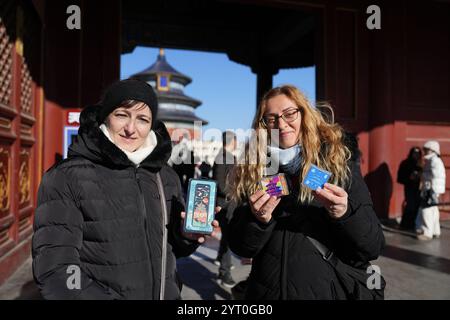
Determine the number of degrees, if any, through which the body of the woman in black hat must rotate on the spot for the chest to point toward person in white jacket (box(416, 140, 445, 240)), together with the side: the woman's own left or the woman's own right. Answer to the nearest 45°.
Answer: approximately 90° to the woman's own left

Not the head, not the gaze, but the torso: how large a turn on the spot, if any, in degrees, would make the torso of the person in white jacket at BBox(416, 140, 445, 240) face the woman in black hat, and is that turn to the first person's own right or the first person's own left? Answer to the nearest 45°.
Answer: approximately 90° to the first person's own left

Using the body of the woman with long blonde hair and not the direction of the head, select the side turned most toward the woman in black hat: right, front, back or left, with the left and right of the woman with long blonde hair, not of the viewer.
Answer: right

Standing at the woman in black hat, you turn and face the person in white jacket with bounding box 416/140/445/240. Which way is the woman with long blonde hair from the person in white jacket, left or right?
right

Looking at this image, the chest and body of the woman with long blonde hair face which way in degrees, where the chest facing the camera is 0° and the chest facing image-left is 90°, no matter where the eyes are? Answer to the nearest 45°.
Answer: approximately 0°

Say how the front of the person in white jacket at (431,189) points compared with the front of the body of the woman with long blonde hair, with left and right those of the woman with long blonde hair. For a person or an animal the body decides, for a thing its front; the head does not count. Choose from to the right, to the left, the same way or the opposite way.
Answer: to the right

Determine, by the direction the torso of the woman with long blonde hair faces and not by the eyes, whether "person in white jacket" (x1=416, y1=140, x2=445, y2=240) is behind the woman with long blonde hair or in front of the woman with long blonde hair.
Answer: behind

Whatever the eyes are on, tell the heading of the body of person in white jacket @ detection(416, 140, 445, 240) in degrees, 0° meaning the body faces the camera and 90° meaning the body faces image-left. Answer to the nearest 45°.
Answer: approximately 90°
